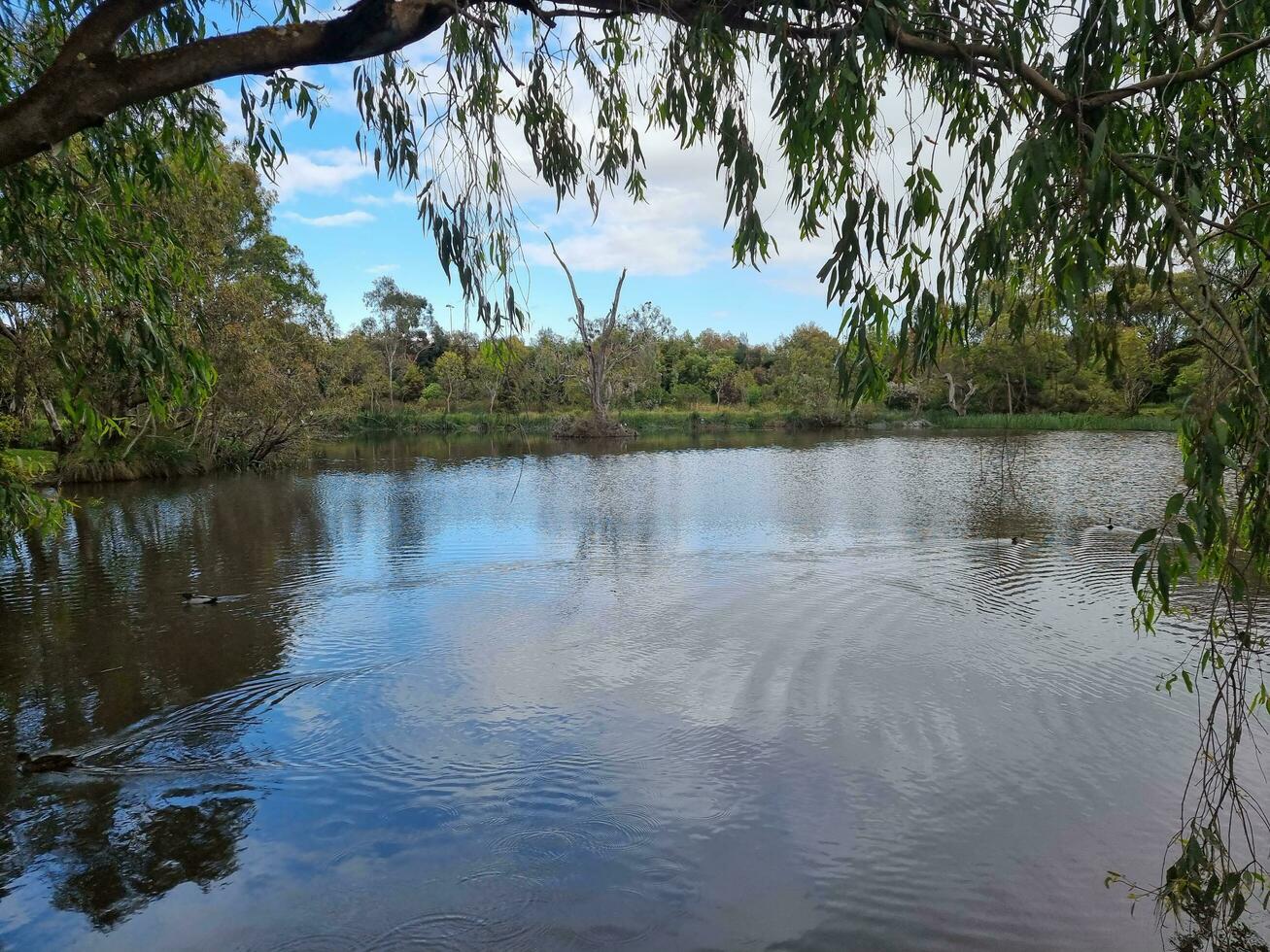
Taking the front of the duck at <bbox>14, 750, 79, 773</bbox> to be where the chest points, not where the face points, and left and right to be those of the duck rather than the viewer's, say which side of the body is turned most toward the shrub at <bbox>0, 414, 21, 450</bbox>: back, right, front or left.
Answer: right

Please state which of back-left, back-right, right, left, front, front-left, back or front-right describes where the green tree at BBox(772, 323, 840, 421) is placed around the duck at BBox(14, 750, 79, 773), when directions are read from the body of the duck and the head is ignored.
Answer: back-right

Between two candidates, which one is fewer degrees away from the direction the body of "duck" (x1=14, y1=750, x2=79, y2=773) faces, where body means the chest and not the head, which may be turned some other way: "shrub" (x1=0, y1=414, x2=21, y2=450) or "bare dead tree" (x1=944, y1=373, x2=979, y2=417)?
the shrub

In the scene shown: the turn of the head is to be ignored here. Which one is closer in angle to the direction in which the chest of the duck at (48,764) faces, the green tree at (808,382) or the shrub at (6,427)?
the shrub

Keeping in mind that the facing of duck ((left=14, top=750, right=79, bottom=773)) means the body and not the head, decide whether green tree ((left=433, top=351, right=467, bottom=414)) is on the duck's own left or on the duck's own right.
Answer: on the duck's own right

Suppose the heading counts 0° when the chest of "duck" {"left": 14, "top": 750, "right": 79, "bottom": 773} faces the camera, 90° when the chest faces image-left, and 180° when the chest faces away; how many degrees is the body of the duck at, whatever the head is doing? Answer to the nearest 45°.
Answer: approximately 90°
